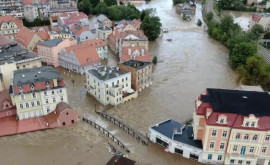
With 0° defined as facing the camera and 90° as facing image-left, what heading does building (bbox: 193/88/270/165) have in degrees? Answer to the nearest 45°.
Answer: approximately 0°

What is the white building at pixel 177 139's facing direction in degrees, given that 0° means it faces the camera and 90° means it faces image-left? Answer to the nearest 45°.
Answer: approximately 45°

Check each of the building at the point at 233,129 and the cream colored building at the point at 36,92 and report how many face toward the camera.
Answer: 2

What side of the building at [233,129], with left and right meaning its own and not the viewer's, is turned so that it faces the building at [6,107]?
right

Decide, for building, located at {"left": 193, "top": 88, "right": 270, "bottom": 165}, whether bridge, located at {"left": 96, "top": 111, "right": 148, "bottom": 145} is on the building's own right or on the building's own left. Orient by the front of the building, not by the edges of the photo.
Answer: on the building's own right

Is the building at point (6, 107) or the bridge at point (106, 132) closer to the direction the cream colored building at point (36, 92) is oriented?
the bridge

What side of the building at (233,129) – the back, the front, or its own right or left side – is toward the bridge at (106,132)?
right

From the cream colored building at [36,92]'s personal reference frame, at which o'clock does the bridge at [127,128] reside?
The bridge is roughly at 10 o'clock from the cream colored building.

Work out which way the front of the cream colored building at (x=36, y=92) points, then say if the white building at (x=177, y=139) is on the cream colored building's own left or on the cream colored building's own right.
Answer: on the cream colored building's own left

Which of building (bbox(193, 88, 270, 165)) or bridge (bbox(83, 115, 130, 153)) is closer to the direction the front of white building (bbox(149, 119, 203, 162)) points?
the bridge
